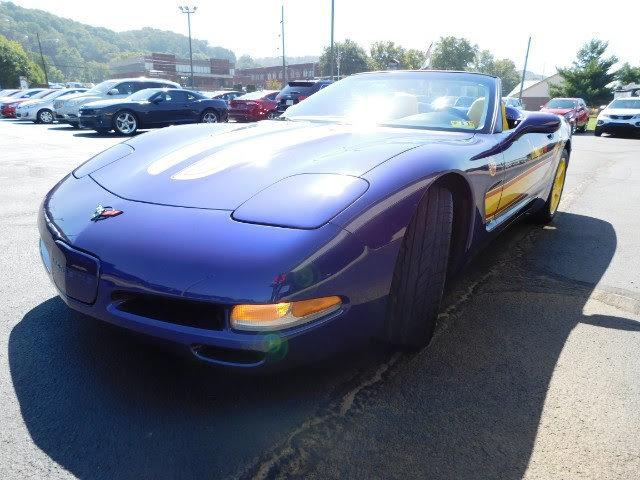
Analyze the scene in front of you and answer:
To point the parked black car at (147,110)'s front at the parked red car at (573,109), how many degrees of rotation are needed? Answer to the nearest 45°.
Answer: approximately 135° to its left

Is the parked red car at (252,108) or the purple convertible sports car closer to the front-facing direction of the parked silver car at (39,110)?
the purple convertible sports car

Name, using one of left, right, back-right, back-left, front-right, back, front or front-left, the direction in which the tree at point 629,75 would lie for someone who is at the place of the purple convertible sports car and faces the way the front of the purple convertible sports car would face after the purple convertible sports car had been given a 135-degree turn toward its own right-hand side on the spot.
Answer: front-right

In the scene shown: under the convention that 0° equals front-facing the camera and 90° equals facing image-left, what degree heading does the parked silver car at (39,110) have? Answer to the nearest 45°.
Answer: approximately 45°

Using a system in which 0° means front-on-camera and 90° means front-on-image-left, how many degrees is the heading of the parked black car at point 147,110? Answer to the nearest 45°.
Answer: approximately 45°

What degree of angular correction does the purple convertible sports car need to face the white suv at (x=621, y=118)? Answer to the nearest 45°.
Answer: approximately 180°

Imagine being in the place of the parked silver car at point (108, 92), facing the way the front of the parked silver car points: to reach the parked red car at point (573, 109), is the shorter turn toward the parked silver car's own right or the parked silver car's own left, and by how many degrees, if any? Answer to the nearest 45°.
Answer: approximately 135° to the parked silver car's own left

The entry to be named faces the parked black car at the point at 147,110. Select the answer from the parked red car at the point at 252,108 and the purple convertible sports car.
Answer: the parked red car
